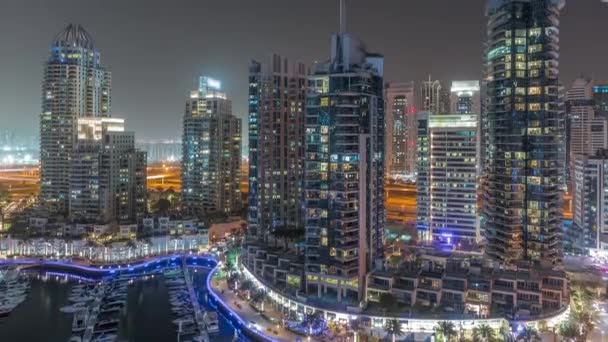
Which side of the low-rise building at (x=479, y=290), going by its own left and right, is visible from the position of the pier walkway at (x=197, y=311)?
right

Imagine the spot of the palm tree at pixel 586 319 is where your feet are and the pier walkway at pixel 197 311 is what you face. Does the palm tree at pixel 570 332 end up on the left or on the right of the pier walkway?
left

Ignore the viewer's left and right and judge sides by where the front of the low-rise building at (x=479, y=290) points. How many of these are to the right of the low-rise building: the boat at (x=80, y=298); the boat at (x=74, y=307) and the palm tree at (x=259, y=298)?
3

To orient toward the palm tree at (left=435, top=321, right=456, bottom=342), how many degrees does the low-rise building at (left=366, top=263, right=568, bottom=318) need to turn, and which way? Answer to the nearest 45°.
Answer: approximately 45° to its right

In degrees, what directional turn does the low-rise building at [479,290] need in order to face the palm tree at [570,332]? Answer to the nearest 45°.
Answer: approximately 45° to its left

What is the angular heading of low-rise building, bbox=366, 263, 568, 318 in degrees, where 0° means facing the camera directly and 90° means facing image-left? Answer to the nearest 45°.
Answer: approximately 0°

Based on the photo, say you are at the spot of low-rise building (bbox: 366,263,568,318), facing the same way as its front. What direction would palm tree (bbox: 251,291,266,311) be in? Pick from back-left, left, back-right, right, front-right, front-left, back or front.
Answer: right

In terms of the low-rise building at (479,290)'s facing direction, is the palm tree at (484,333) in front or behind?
in front

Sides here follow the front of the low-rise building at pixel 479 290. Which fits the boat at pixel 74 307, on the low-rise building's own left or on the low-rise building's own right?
on the low-rise building's own right

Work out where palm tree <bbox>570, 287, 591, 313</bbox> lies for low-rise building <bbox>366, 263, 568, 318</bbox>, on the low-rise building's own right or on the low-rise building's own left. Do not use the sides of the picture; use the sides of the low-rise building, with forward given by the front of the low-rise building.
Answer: on the low-rise building's own left

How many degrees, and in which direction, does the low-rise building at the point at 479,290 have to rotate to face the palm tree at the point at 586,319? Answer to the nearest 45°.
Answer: approximately 90° to its left

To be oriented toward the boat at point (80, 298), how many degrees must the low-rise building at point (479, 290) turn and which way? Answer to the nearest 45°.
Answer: approximately 90° to its right

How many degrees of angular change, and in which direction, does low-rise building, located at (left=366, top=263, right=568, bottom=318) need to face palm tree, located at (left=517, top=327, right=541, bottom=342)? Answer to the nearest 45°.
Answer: approximately 45° to its left
